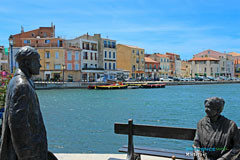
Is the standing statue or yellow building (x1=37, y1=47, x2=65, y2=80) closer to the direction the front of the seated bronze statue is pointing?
the standing statue

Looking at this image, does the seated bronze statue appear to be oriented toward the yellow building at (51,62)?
no

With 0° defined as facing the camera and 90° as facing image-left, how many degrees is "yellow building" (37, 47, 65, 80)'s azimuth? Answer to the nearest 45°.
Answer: approximately 0°

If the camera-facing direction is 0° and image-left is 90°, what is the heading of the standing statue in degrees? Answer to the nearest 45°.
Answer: approximately 270°

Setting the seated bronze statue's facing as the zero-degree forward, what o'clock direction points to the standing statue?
The standing statue is roughly at 12 o'clock from the seated bronze statue.

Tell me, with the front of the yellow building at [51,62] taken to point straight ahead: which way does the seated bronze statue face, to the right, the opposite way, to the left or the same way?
to the right

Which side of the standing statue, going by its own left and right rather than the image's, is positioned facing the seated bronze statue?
front

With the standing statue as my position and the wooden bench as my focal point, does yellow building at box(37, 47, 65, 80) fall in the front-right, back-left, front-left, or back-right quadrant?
front-left

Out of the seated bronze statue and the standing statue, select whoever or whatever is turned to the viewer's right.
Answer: the standing statue

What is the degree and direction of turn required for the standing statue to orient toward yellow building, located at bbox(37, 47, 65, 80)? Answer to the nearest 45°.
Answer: approximately 90° to its left

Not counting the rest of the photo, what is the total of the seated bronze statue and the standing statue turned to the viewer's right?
1

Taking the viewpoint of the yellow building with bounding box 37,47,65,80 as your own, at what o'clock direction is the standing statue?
The standing statue is roughly at 12 o'clock from the yellow building.

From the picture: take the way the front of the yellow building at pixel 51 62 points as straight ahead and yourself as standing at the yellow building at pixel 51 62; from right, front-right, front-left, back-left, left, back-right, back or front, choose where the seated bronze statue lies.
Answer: front

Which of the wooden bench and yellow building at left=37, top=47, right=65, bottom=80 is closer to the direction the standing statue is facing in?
the wooden bench

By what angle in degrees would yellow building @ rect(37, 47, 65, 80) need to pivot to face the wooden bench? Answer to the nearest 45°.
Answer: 0° — it already faces it

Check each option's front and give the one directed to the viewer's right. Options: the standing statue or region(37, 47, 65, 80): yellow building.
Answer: the standing statue
